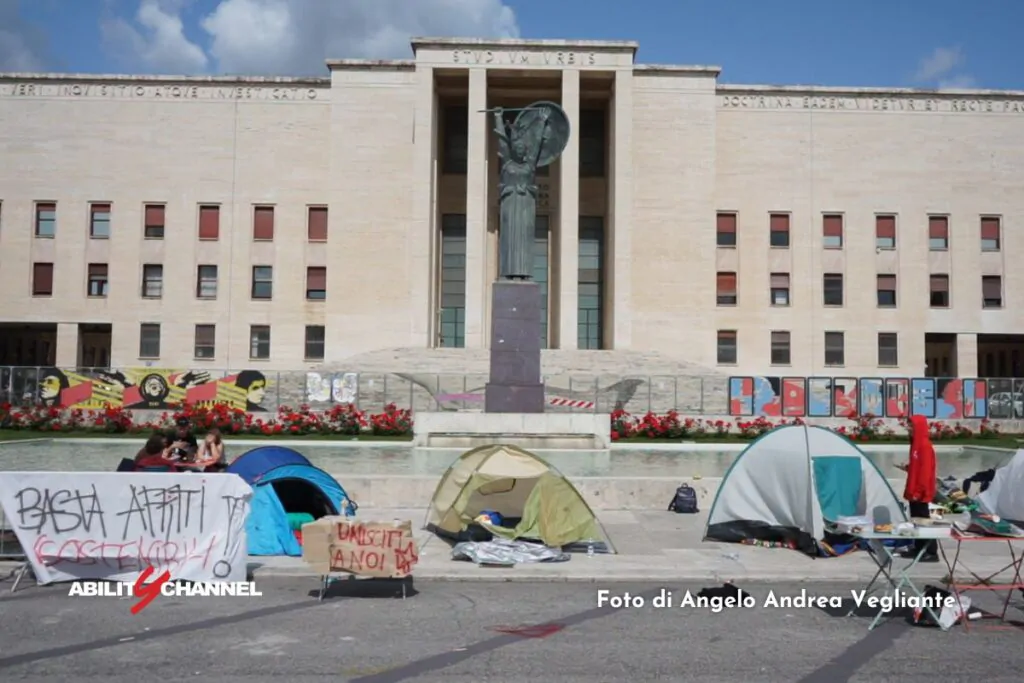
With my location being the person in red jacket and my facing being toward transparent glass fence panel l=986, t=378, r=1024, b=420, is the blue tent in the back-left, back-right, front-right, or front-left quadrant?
back-left

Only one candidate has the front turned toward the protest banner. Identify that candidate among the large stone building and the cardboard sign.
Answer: the large stone building

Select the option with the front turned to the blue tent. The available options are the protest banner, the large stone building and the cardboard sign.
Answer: the large stone building

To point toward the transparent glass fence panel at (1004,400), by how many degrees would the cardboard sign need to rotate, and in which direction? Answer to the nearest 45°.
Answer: approximately 135° to its left

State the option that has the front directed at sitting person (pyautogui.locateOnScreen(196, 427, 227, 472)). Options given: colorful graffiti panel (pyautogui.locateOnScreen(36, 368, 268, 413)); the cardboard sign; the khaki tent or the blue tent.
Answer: the colorful graffiti panel

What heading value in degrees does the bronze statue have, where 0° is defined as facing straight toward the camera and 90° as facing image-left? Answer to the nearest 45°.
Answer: approximately 0°

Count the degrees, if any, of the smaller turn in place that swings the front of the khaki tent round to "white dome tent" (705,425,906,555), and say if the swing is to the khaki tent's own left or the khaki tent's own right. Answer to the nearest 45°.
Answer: approximately 90° to the khaki tent's own left
